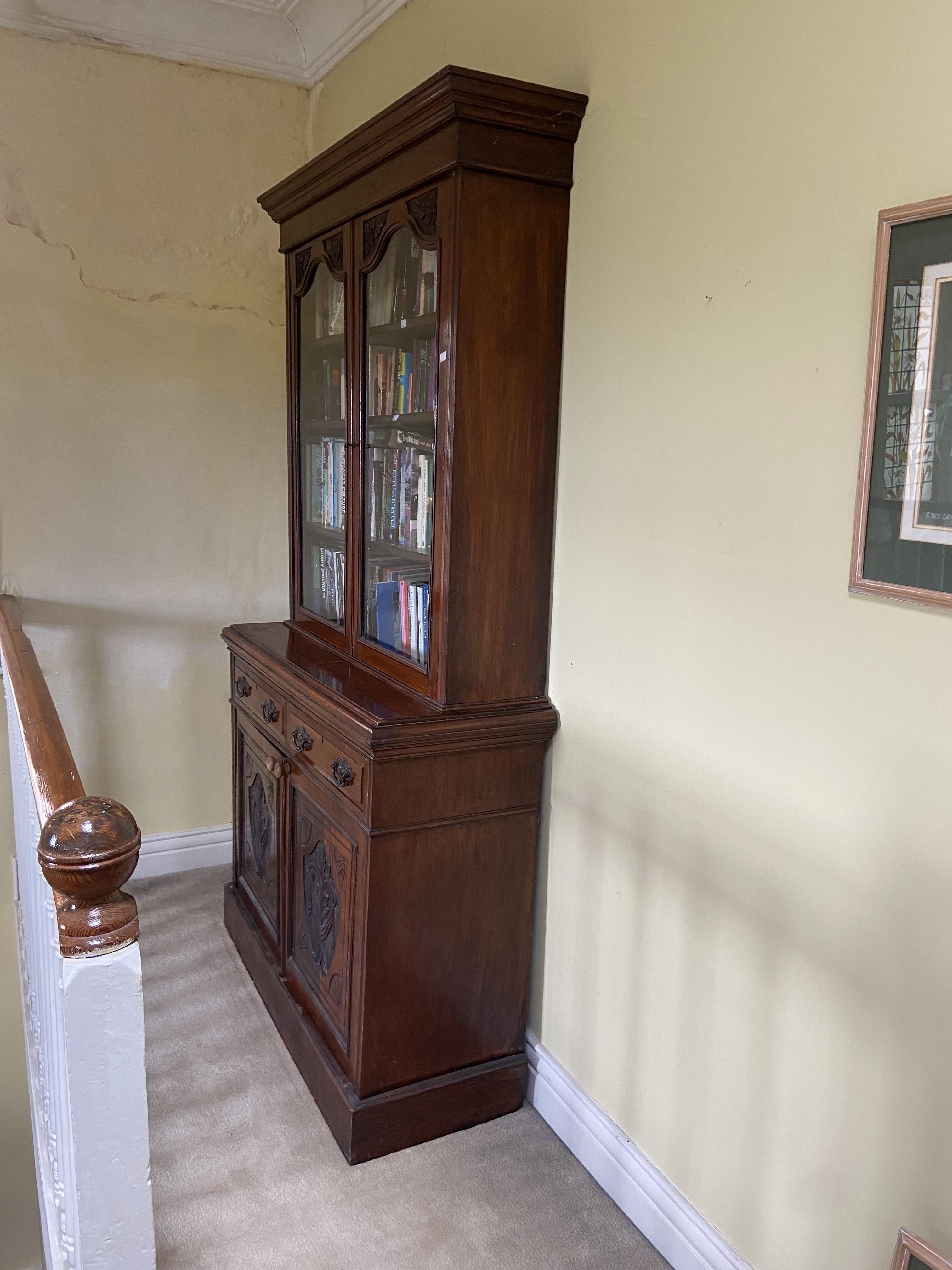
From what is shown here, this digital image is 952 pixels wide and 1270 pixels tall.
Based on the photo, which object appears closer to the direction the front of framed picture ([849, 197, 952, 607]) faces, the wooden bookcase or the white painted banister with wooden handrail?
the white painted banister with wooden handrail

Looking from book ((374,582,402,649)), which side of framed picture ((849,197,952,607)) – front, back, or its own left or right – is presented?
right

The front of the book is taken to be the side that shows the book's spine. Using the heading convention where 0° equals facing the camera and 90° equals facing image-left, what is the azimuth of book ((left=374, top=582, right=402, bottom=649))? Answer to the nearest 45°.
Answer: approximately 45°

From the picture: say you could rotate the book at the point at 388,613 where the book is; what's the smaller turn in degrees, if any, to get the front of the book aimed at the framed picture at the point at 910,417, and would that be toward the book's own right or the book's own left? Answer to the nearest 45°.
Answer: approximately 90° to the book's own left

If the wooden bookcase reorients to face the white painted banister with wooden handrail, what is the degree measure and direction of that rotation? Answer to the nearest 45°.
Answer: approximately 45° to its left

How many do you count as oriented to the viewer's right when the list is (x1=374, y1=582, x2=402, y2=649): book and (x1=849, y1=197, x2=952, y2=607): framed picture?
0

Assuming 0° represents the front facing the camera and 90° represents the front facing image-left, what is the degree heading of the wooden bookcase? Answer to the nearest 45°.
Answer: approximately 45°

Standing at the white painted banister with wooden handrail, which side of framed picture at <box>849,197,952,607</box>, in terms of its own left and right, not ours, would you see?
front
